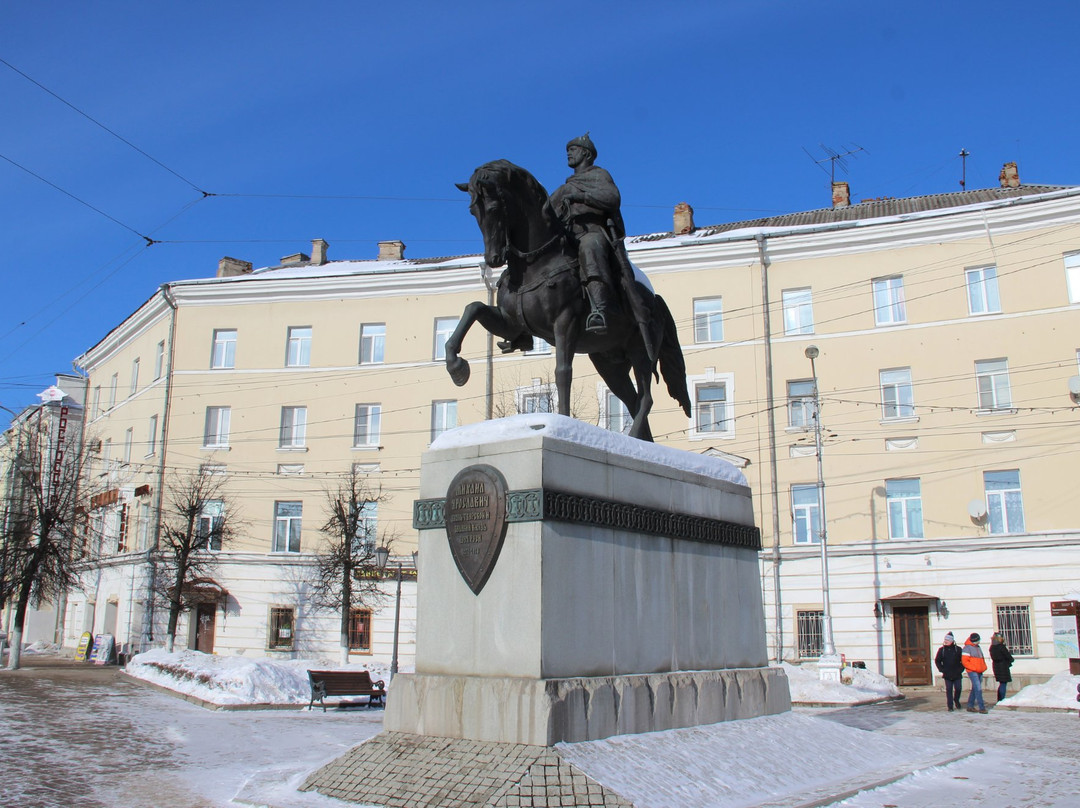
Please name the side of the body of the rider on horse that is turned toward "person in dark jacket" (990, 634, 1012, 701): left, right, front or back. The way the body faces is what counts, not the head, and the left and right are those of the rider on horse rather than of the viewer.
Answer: back

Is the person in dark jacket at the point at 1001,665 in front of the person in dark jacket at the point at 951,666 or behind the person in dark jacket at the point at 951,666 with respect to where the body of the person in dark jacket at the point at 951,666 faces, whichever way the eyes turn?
behind

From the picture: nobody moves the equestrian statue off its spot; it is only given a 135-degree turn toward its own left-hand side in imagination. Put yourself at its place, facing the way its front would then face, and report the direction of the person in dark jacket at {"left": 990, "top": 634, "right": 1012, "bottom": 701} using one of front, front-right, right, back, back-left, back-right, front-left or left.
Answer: front-left

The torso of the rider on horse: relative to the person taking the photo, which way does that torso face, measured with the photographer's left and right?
facing the viewer and to the left of the viewer

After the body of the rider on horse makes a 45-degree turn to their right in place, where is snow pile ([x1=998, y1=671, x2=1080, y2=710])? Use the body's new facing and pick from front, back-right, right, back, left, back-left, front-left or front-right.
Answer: back-right

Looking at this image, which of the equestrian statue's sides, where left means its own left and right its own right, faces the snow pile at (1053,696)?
back

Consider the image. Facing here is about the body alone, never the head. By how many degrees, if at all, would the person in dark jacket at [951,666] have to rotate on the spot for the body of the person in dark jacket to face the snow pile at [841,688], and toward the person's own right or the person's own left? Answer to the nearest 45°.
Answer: approximately 135° to the person's own right

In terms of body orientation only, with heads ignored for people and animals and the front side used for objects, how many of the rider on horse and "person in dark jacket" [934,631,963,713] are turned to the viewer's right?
0

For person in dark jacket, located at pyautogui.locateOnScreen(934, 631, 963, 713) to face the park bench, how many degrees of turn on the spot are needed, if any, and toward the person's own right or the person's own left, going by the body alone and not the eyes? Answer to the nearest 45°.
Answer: approximately 45° to the person's own right

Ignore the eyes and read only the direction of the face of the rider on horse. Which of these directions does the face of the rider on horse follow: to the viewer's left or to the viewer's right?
to the viewer's left

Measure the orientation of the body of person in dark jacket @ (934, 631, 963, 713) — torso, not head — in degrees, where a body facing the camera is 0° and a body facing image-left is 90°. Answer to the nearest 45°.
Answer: approximately 0°
